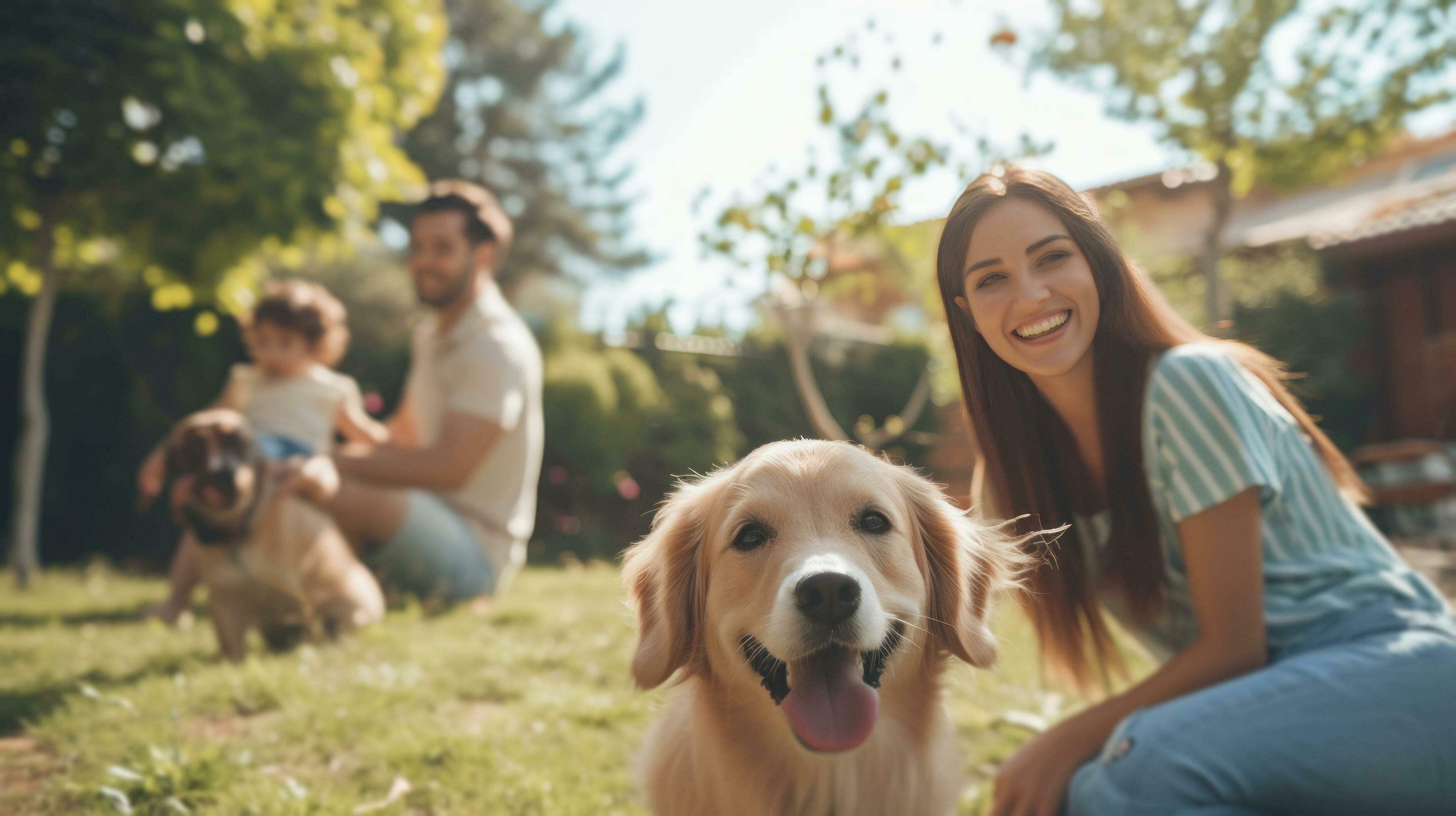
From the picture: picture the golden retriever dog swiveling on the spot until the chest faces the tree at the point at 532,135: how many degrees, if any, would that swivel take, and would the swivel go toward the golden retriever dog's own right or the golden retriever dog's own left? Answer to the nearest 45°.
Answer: approximately 180°

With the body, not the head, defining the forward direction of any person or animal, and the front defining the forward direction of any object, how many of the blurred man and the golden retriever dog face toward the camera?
1

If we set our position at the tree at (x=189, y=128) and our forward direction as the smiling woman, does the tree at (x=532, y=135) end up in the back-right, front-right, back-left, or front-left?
back-left

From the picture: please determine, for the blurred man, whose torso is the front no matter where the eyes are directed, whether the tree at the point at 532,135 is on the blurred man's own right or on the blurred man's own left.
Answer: on the blurred man's own right

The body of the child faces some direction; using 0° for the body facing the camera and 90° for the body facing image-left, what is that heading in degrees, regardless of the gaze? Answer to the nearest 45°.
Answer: approximately 45°

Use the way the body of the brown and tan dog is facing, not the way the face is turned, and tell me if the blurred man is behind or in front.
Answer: behind

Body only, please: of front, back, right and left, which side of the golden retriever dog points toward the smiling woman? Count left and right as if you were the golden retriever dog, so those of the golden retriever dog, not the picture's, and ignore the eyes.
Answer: left

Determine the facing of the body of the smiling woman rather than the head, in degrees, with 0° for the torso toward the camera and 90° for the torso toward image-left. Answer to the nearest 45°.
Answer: approximately 45°

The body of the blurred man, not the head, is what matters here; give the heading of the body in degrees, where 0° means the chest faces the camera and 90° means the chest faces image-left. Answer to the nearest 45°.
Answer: approximately 90°

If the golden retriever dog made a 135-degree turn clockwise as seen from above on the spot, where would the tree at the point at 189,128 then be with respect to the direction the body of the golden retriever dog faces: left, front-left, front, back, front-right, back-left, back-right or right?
front

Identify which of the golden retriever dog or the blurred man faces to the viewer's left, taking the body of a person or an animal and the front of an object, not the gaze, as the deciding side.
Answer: the blurred man
